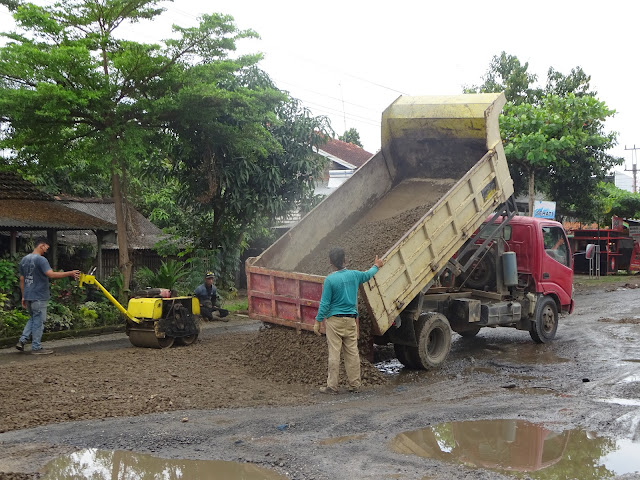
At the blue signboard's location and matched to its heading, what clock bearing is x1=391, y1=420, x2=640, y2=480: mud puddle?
The mud puddle is roughly at 12 o'clock from the blue signboard.

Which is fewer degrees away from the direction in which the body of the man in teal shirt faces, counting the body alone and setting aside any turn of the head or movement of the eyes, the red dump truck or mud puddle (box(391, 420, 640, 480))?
the red dump truck

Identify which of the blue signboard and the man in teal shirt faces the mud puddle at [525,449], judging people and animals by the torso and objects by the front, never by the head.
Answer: the blue signboard

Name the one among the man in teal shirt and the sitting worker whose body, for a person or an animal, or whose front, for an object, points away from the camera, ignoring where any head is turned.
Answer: the man in teal shirt

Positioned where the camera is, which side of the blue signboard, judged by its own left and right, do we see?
front

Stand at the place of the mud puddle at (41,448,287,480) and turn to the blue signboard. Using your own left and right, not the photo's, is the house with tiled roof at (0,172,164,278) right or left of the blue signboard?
left

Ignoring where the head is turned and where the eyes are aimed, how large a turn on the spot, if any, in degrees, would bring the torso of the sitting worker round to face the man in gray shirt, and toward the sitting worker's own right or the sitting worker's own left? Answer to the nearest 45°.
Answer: approximately 90° to the sitting worker's own right

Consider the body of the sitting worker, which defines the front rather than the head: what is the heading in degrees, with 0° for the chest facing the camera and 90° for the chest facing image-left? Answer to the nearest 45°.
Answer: approximately 315°

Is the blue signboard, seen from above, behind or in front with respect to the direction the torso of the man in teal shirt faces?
in front

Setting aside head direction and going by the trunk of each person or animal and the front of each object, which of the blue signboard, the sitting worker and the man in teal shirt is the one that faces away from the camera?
the man in teal shirt

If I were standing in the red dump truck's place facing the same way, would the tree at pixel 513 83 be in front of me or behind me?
in front

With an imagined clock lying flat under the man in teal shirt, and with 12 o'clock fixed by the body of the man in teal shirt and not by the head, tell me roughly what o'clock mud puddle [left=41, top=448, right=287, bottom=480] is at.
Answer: The mud puddle is roughly at 7 o'clock from the man in teal shirt.

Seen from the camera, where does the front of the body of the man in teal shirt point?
away from the camera

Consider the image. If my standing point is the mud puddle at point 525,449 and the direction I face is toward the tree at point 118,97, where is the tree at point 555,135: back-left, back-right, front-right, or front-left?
front-right

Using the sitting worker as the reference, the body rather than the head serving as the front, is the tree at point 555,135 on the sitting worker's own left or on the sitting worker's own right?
on the sitting worker's own left

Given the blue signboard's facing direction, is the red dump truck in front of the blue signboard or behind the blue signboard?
in front
